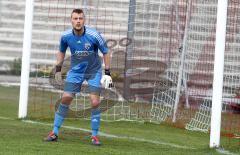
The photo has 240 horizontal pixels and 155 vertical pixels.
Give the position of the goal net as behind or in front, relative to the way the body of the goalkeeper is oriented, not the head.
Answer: behind

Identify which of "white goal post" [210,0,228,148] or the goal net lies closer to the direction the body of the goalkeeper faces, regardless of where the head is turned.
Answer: the white goal post

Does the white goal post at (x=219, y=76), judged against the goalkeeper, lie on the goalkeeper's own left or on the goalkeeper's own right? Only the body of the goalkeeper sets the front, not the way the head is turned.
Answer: on the goalkeeper's own left

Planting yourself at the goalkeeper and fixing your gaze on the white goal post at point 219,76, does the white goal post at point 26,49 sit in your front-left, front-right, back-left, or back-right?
back-left

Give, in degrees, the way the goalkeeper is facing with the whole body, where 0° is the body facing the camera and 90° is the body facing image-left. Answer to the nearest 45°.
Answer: approximately 0°

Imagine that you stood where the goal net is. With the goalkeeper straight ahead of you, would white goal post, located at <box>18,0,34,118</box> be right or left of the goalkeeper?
right
